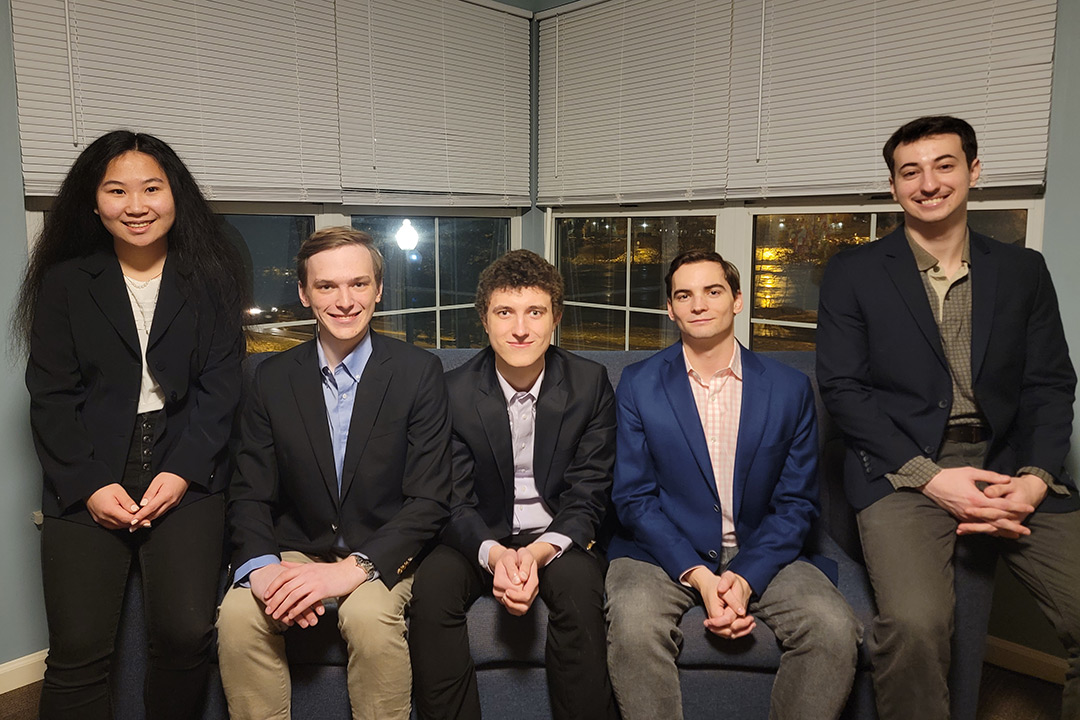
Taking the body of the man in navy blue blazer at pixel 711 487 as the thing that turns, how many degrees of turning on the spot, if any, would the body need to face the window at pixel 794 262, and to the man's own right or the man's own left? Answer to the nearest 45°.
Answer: approximately 180°

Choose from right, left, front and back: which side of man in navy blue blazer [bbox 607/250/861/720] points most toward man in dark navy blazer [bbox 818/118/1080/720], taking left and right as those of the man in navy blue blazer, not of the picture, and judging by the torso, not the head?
left

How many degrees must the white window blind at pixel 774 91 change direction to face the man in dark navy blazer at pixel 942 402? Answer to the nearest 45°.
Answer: approximately 90° to its left

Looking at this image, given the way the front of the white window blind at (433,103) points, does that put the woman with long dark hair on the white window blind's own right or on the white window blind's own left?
on the white window blind's own right

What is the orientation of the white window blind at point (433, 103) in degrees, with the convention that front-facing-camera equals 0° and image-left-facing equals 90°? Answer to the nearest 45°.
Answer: approximately 315°

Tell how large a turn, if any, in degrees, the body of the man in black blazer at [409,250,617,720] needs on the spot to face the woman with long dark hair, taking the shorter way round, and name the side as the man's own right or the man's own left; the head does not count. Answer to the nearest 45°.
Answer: approximately 90° to the man's own right

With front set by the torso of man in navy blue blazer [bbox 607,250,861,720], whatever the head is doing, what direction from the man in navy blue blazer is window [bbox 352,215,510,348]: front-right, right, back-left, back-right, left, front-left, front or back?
back-right
